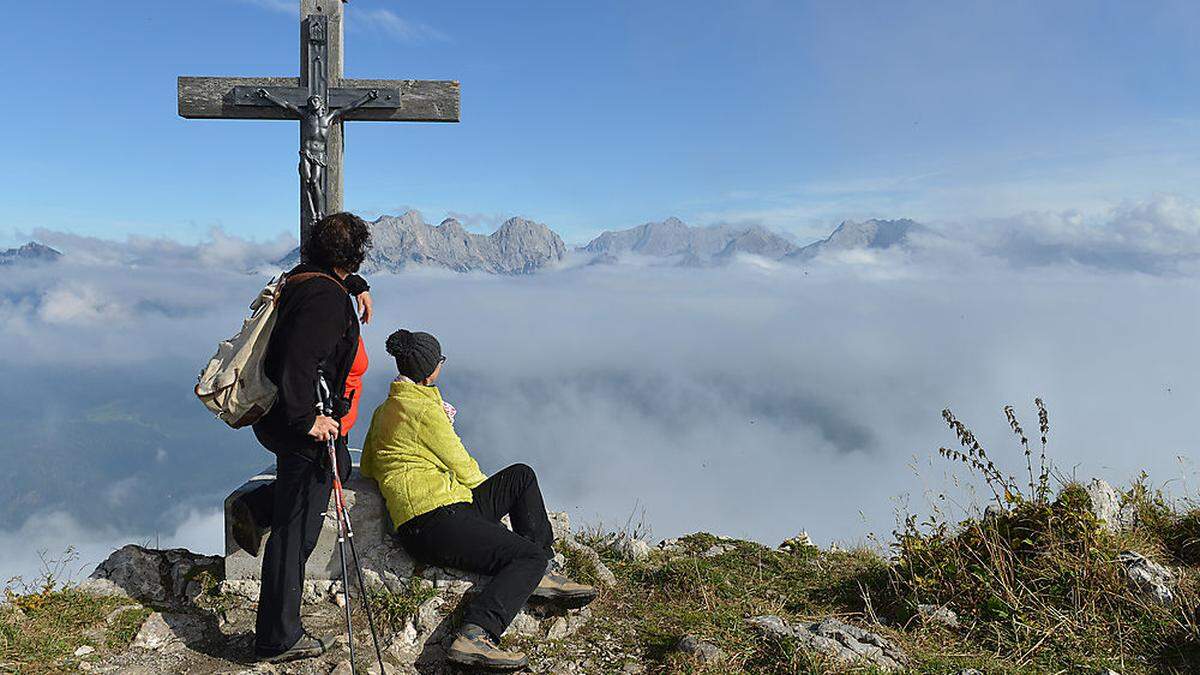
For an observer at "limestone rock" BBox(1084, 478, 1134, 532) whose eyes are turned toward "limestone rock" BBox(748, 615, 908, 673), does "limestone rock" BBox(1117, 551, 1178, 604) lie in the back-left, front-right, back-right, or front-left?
front-left

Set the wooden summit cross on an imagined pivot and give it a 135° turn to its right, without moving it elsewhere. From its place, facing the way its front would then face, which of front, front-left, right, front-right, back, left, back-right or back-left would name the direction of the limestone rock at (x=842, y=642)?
back

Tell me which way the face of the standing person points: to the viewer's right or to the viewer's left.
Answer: to the viewer's right

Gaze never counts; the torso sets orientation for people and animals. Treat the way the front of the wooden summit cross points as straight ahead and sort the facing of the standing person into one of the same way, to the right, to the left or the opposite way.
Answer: to the left

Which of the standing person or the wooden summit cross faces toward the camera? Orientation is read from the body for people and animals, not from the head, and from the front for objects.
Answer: the wooden summit cross

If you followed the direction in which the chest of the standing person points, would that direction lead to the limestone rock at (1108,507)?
yes

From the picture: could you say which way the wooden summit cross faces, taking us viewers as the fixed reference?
facing the viewer

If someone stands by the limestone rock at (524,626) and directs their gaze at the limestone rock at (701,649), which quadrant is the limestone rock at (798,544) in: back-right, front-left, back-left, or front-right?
front-left

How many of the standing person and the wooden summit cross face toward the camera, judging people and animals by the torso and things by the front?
1

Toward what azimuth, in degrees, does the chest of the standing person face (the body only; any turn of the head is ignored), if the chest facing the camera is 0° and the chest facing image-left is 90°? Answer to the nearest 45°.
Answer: approximately 270°

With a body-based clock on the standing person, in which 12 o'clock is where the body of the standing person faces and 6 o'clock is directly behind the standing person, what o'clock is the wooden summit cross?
The wooden summit cross is roughly at 9 o'clock from the standing person.

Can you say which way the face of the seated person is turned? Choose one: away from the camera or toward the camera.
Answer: away from the camera

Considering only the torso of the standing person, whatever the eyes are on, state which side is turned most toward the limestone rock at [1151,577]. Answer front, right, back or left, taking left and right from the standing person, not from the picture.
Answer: front

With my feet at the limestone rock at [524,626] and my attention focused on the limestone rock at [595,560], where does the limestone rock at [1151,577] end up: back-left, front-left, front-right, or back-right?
front-right
